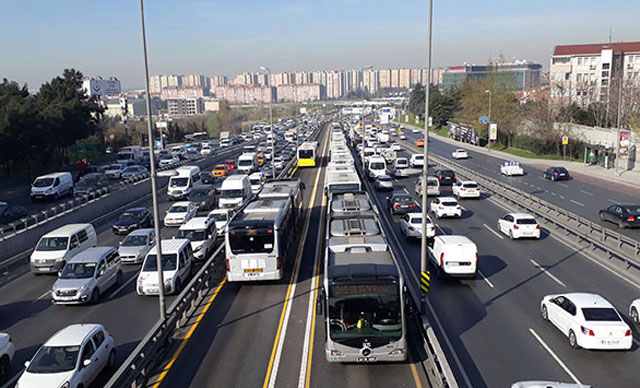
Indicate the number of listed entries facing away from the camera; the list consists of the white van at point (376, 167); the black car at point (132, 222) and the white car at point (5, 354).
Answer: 1

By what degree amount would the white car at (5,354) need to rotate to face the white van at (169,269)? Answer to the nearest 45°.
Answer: approximately 180°

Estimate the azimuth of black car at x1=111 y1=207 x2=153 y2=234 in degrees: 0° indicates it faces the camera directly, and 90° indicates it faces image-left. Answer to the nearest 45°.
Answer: approximately 45°

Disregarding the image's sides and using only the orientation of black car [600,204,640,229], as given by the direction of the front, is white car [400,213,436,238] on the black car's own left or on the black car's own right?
on the black car's own left

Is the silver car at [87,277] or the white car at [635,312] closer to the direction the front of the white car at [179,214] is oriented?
the silver car

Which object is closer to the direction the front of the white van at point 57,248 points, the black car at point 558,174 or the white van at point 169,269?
the white van

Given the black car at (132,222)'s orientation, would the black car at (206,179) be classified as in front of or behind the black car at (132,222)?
behind

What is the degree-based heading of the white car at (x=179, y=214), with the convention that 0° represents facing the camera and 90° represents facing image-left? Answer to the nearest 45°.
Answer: approximately 45°

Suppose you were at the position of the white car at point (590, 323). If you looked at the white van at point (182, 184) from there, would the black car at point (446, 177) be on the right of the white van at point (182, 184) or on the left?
right

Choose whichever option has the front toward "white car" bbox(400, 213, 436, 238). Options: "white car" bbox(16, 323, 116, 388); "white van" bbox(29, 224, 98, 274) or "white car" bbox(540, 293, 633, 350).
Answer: "white car" bbox(540, 293, 633, 350)

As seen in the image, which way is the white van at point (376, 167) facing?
away from the camera

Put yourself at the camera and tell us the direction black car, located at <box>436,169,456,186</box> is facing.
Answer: facing away from the viewer and to the left of the viewer

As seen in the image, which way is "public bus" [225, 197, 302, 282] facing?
away from the camera

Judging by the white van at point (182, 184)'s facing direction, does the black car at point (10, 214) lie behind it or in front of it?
in front

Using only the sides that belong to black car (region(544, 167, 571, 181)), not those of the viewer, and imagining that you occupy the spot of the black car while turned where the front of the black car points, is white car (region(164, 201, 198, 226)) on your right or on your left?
on your left

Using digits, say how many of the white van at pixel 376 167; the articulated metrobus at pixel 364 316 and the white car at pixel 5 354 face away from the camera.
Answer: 1
